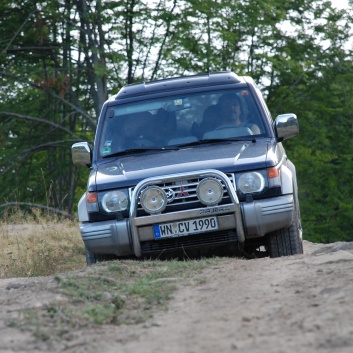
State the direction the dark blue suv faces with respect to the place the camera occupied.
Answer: facing the viewer
